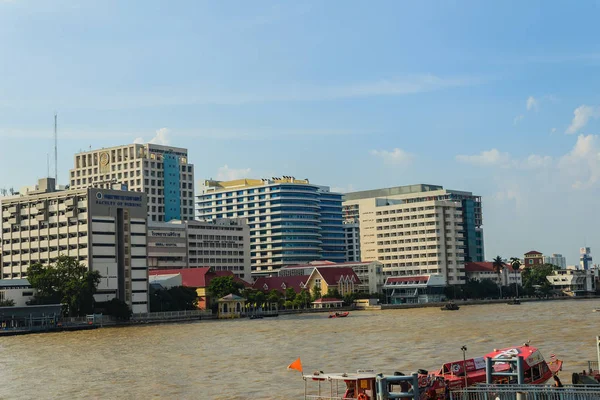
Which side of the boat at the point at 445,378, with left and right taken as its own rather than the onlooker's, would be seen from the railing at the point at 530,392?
right

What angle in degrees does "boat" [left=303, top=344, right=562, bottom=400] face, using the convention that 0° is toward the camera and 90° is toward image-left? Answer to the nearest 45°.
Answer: approximately 270°
